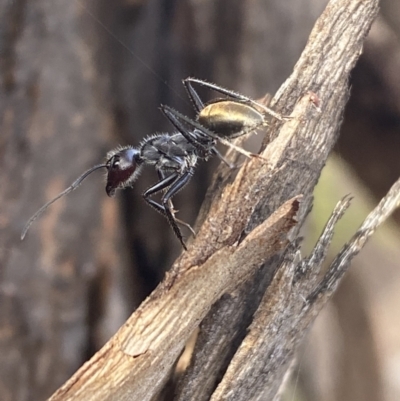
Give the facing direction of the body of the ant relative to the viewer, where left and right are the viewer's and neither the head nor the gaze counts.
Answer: facing to the left of the viewer
